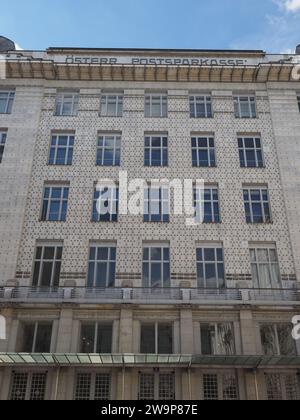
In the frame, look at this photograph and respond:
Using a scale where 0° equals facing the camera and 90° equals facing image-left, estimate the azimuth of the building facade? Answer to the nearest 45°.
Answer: approximately 0°
